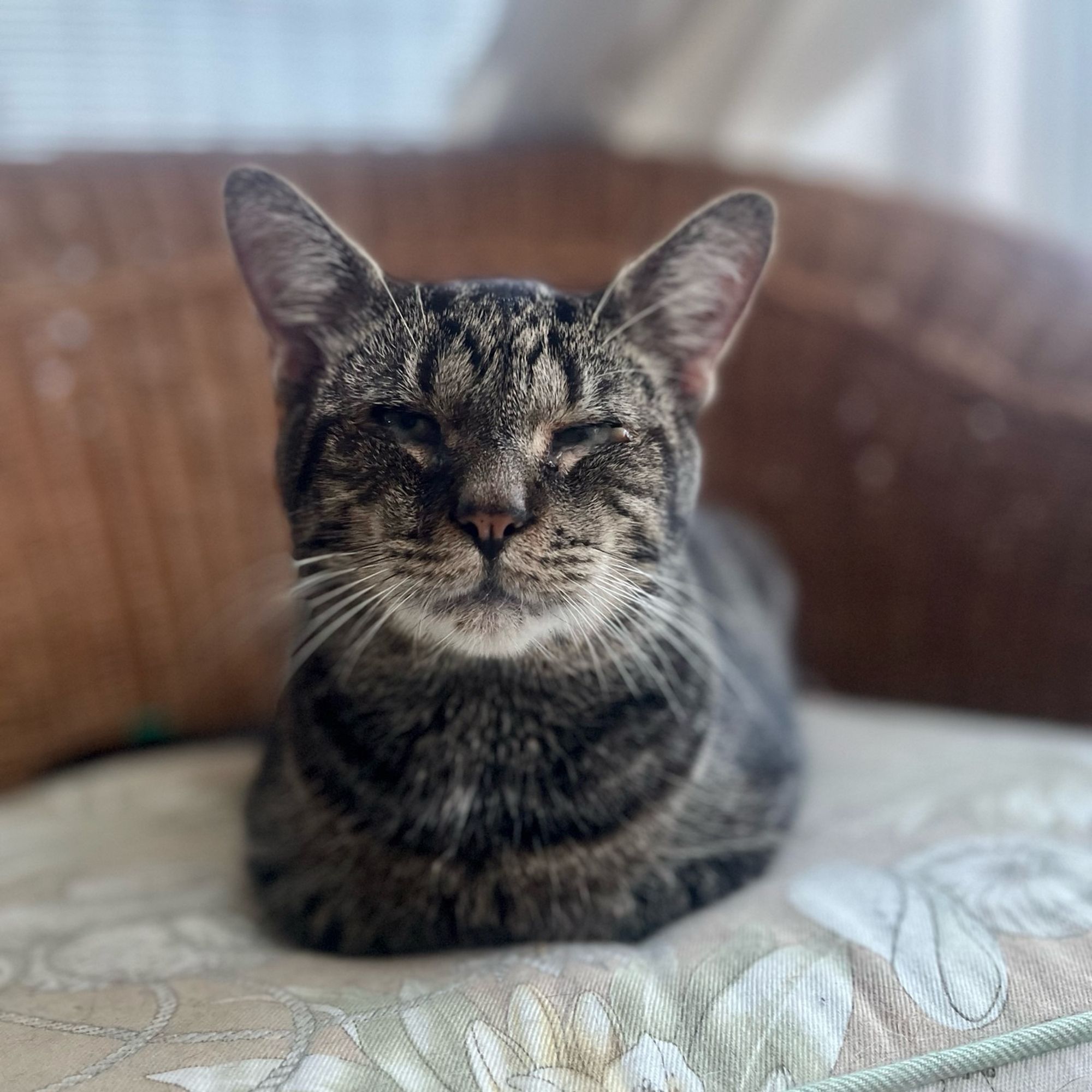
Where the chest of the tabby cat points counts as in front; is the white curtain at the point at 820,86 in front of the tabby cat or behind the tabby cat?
behind

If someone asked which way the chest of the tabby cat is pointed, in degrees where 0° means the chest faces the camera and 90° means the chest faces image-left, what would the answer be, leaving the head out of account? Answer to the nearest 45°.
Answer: approximately 0°
